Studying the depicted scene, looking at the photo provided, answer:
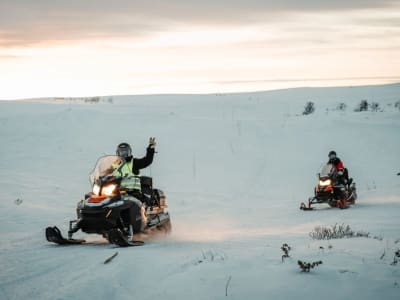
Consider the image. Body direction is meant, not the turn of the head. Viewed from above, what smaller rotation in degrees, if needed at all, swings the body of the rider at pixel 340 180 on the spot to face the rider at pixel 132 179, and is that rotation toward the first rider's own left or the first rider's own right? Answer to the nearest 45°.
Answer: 0° — they already face them

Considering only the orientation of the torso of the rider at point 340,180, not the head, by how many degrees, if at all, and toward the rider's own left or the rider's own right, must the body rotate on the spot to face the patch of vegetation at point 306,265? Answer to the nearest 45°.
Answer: approximately 45° to the rider's own left

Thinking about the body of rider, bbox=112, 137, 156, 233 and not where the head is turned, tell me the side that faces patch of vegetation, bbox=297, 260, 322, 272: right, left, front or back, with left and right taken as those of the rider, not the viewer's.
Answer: left

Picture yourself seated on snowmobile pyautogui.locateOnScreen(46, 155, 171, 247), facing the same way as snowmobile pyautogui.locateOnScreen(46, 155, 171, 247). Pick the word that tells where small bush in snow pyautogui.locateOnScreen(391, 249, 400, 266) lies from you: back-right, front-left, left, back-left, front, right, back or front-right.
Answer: left

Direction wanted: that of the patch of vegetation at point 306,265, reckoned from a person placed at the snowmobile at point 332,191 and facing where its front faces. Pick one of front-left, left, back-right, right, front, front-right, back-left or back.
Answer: front-left

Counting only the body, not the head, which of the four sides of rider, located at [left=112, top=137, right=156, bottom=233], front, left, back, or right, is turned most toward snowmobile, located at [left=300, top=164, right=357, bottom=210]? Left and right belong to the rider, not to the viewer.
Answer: back

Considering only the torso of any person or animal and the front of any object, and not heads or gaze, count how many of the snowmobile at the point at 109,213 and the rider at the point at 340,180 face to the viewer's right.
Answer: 0

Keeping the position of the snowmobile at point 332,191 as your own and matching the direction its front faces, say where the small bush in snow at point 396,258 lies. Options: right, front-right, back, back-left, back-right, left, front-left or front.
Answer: front-left

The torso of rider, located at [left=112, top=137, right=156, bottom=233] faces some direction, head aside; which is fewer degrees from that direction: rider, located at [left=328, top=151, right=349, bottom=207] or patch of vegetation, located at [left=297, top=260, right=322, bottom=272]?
the patch of vegetation

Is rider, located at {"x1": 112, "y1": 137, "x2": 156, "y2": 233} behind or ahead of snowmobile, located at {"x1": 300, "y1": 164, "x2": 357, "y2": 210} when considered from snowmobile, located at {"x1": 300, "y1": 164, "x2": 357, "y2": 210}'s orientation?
ahead

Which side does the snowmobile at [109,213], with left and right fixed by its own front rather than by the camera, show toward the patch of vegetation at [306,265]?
left

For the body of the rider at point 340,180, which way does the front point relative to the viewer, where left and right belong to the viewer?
facing the viewer and to the left of the viewer
